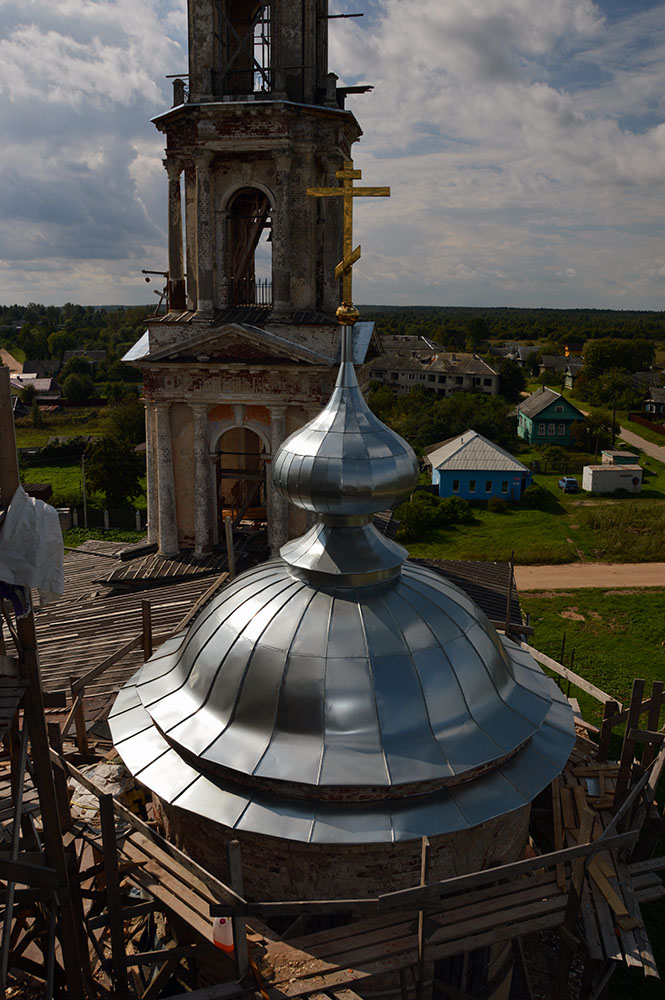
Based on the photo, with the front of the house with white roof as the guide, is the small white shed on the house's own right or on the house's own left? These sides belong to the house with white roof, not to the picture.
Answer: on the house's own left

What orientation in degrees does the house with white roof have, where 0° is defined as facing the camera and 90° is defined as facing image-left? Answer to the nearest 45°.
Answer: approximately 0°

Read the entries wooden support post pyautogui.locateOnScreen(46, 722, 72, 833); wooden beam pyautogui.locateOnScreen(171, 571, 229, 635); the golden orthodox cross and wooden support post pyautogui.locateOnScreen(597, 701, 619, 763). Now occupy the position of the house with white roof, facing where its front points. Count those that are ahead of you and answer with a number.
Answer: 4

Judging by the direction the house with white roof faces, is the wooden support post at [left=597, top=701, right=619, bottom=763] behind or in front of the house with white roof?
in front

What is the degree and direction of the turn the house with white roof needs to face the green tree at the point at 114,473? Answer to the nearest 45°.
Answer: approximately 90° to its right

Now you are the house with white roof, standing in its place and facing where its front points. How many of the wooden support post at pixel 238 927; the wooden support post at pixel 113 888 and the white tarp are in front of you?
3

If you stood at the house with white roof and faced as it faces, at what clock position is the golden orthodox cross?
The golden orthodox cross is roughly at 12 o'clock from the house with white roof.

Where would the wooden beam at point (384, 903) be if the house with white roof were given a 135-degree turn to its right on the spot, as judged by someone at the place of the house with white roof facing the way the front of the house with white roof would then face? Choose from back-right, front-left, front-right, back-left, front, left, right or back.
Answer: back-left

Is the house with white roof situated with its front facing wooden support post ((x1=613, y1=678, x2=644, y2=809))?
yes

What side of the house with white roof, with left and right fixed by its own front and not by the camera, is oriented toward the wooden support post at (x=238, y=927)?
front

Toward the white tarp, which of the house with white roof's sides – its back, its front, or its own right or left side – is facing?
front

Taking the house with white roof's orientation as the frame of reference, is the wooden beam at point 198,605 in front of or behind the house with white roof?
in front

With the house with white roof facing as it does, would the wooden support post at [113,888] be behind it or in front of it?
in front

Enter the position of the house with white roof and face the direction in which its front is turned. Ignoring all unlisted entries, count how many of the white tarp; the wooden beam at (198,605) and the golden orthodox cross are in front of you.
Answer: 3
